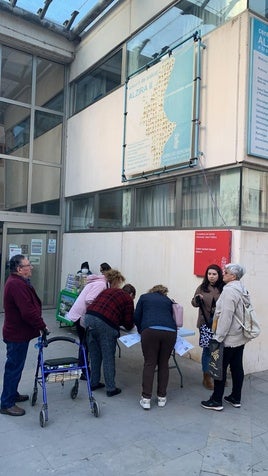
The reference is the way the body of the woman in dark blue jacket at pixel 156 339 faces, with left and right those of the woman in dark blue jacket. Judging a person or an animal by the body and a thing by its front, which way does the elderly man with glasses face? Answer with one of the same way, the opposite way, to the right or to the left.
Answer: to the right

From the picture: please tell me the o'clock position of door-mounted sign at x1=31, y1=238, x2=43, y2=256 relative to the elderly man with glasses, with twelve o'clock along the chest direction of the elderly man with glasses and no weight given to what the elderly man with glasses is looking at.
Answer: The door-mounted sign is roughly at 9 o'clock from the elderly man with glasses.

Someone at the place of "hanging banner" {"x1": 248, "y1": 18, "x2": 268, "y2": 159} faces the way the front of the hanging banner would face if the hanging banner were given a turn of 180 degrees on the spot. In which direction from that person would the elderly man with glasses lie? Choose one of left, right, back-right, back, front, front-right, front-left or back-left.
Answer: left

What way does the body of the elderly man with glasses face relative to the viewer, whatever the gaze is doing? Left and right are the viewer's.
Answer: facing to the right of the viewer

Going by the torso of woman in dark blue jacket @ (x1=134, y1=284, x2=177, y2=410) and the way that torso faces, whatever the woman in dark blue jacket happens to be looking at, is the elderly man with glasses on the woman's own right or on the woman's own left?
on the woman's own left

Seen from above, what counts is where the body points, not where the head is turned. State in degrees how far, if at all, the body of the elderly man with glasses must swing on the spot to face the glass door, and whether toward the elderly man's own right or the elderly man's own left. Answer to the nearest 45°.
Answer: approximately 90° to the elderly man's own left

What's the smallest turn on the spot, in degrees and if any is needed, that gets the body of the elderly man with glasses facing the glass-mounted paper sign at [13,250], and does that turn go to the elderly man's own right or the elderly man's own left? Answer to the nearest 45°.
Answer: approximately 90° to the elderly man's own left

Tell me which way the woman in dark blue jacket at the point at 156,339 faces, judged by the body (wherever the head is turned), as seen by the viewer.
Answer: away from the camera

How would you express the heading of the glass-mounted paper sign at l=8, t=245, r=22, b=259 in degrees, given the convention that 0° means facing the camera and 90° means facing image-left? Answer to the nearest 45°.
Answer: approximately 315°

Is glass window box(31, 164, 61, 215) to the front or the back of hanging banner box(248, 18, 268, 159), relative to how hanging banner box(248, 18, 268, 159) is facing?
to the back

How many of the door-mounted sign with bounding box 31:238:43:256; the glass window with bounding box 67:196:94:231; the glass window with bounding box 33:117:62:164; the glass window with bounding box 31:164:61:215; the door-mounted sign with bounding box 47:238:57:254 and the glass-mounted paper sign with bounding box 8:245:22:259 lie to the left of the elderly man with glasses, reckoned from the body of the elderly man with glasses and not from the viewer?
6

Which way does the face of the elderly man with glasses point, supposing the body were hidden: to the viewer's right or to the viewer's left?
to the viewer's right
